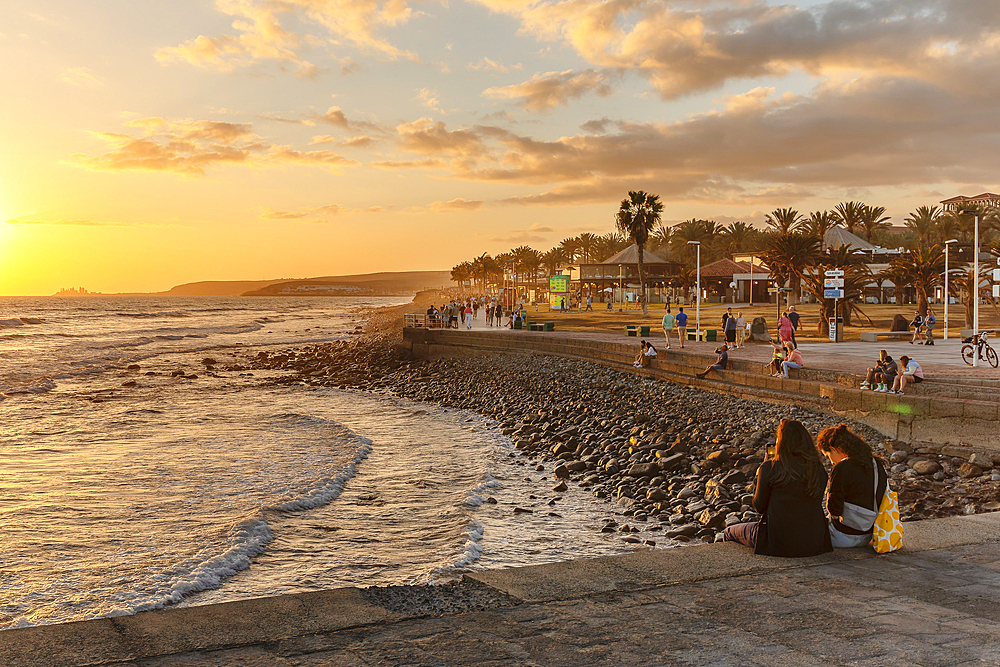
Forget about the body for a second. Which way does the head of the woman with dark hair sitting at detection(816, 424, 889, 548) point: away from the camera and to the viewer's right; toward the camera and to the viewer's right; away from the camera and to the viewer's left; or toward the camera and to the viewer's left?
away from the camera and to the viewer's left

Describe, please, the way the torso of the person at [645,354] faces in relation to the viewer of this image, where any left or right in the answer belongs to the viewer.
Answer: facing the viewer and to the left of the viewer

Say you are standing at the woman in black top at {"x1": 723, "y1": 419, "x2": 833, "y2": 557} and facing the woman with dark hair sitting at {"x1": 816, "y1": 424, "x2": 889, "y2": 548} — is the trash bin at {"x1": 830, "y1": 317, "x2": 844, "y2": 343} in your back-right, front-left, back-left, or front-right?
front-left

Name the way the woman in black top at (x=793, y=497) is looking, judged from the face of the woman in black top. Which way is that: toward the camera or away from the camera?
away from the camera

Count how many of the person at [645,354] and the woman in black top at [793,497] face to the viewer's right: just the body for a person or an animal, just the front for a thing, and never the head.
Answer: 0

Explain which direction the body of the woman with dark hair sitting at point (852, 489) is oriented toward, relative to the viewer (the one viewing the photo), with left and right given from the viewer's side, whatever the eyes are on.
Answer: facing away from the viewer and to the left of the viewer

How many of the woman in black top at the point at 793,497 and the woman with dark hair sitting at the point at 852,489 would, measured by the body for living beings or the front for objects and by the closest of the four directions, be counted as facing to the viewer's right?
0

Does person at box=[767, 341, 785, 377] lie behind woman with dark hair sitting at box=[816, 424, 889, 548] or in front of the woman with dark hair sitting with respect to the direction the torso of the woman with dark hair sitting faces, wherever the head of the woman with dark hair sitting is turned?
in front

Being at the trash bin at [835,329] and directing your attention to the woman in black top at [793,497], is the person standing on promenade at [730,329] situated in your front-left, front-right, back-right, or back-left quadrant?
front-right

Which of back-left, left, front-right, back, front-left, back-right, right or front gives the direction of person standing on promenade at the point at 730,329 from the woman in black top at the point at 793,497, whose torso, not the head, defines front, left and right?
front-right

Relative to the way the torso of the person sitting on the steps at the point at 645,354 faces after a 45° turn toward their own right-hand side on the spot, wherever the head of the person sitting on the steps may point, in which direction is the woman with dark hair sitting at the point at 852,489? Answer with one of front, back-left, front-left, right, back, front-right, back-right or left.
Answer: left

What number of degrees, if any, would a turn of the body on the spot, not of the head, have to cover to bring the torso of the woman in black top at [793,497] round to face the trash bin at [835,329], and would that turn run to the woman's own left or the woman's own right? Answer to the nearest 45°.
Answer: approximately 45° to the woman's own right

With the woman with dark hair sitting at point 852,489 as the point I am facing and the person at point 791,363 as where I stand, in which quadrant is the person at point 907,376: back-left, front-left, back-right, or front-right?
front-left

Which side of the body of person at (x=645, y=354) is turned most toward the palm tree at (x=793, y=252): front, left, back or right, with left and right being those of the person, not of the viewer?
back

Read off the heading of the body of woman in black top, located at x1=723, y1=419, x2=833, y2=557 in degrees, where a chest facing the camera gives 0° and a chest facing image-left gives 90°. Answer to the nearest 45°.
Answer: approximately 135°
